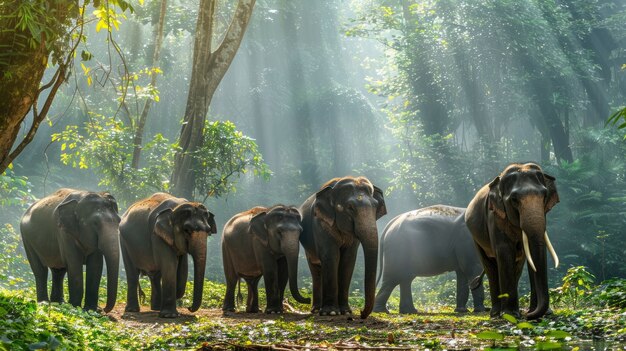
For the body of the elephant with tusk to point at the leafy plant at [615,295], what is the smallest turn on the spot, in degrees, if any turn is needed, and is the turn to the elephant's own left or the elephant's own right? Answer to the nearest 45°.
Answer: approximately 45° to the elephant's own left

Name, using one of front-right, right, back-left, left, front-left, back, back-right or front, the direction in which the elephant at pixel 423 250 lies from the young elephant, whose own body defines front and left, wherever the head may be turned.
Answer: left

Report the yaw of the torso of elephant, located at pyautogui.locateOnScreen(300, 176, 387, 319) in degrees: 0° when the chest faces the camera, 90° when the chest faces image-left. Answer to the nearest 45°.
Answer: approximately 315°

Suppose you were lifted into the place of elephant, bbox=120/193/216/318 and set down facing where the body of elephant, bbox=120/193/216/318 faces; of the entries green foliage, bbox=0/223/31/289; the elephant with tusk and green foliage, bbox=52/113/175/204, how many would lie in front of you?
1

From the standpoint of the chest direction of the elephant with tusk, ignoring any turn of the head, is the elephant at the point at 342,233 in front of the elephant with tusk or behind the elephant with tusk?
behind

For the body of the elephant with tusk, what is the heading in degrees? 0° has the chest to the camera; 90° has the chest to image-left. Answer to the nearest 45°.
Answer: approximately 315°

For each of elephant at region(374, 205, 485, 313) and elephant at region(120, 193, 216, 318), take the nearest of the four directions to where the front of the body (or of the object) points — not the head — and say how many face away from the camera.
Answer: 0
